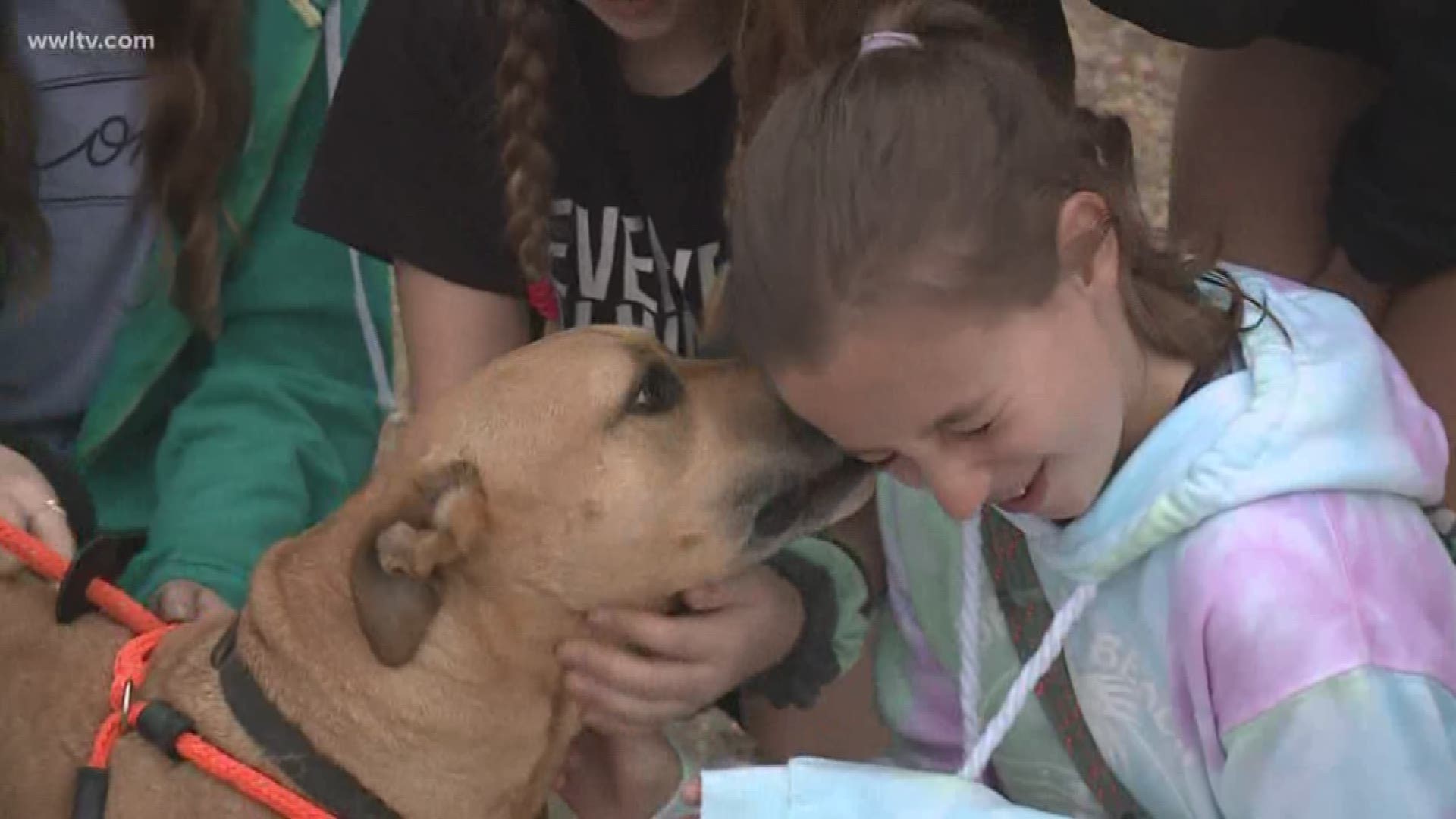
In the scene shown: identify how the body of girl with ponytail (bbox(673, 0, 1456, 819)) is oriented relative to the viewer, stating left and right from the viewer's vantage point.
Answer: facing the viewer and to the left of the viewer

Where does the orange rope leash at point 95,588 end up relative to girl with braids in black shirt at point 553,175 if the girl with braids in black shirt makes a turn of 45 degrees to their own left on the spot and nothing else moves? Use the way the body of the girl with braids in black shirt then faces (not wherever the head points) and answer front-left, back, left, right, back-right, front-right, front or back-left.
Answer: right

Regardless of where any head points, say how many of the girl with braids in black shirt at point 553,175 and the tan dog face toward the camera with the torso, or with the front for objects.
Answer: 1

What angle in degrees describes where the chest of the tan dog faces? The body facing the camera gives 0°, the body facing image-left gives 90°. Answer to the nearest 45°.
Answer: approximately 270°

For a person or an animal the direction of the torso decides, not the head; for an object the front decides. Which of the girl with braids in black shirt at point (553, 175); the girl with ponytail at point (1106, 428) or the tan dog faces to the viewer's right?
the tan dog

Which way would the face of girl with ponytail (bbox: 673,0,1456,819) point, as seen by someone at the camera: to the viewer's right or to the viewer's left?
to the viewer's left

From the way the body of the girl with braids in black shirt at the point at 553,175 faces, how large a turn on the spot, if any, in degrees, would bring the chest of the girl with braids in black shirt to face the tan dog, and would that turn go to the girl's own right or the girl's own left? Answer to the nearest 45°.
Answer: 0° — they already face it

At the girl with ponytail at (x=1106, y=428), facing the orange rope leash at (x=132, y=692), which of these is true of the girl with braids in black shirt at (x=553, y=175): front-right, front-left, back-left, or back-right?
front-right

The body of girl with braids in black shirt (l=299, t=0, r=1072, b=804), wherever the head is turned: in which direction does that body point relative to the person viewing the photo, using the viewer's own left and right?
facing the viewer

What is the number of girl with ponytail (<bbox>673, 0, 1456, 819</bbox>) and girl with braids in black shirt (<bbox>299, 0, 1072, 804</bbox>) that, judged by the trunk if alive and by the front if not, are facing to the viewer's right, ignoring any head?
0

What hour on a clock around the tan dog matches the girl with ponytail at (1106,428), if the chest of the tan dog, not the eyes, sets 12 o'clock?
The girl with ponytail is roughly at 1 o'clock from the tan dog.

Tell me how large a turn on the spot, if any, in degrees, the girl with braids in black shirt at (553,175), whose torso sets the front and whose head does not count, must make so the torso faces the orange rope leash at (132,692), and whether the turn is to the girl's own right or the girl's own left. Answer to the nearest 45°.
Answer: approximately 45° to the girl's own right
